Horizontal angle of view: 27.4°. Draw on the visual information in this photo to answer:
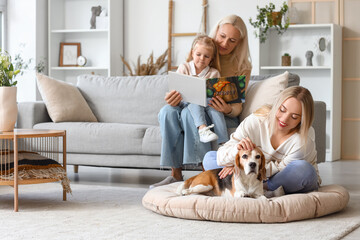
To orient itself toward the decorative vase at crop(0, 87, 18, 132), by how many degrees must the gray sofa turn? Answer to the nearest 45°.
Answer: approximately 45° to its right

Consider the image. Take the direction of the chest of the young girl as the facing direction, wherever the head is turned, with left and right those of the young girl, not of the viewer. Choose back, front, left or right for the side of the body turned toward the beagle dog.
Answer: front

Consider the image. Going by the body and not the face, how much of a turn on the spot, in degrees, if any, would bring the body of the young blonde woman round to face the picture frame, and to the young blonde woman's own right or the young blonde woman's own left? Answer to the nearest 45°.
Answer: approximately 90° to the young blonde woman's own right

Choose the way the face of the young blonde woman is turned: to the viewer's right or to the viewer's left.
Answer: to the viewer's left

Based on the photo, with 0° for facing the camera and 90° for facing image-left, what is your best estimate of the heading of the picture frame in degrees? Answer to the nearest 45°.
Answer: approximately 0°

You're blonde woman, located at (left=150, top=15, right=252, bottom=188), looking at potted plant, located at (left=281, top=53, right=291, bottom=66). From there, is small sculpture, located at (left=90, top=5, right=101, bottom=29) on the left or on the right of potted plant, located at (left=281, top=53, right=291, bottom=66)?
left

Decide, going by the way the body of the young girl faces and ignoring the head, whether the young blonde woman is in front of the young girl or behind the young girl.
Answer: in front

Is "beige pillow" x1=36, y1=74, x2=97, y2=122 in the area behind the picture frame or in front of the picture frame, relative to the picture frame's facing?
in front

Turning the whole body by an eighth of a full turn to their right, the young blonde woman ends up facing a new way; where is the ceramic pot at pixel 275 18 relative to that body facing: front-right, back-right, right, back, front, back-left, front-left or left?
right

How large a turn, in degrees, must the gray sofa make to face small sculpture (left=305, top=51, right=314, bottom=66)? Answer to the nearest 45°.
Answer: approximately 135° to its left

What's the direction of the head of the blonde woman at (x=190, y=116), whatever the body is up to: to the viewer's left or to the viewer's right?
to the viewer's left
